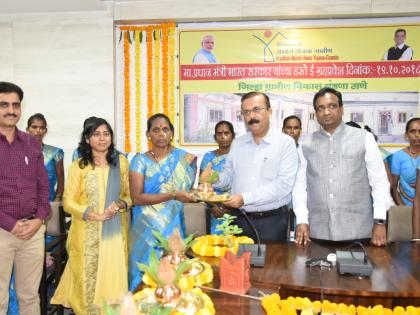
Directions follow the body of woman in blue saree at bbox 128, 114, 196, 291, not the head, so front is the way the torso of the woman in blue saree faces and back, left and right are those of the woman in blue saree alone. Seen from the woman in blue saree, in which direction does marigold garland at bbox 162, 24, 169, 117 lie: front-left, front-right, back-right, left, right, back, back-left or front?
back

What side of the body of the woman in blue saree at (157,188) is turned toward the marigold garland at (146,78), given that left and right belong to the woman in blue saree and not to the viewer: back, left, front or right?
back

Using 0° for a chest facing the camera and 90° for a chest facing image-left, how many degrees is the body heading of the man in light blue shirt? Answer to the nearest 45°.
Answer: approximately 45°

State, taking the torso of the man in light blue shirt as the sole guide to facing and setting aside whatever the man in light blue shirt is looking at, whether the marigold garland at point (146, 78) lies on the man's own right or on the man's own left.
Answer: on the man's own right

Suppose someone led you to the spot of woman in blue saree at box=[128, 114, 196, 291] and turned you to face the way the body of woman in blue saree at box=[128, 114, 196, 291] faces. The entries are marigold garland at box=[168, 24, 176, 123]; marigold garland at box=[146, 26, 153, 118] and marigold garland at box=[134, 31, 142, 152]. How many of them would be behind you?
3

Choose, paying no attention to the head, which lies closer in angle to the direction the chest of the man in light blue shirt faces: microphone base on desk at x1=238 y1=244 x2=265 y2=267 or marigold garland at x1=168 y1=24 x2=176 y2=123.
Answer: the microphone base on desk

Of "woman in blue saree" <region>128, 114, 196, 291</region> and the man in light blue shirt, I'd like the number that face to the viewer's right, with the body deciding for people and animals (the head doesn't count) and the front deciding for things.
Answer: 0

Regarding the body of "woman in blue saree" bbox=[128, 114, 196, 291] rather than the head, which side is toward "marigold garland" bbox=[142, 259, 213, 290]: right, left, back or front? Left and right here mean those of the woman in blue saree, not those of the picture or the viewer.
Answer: front

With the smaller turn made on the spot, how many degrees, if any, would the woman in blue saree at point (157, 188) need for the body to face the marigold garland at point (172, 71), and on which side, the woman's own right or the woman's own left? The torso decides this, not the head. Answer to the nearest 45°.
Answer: approximately 180°

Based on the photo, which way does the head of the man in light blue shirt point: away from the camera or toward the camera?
toward the camera

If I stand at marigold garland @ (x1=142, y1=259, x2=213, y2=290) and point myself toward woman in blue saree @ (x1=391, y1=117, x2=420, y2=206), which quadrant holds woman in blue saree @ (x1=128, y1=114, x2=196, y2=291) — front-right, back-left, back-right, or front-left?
front-left

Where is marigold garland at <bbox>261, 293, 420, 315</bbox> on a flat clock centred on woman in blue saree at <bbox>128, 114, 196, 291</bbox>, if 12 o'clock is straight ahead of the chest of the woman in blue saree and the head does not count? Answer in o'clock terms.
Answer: The marigold garland is roughly at 11 o'clock from the woman in blue saree.

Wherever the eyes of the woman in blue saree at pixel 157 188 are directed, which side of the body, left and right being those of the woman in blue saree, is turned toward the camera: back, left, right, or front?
front

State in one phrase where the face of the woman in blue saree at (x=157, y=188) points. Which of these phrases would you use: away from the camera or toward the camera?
toward the camera

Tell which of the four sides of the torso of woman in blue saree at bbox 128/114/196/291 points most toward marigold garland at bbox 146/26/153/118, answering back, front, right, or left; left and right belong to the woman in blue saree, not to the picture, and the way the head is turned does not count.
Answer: back
